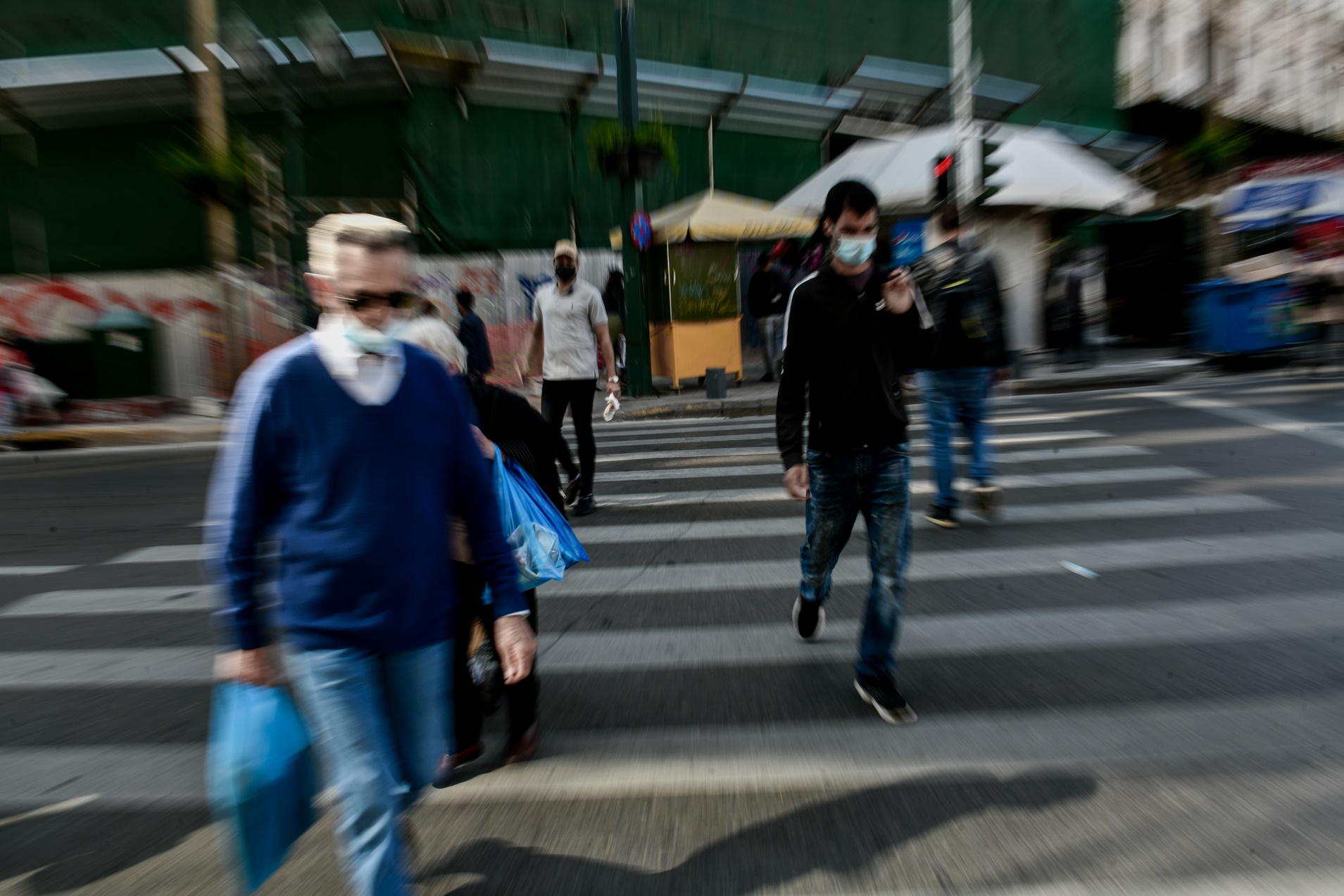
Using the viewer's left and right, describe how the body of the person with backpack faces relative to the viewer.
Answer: facing away from the viewer

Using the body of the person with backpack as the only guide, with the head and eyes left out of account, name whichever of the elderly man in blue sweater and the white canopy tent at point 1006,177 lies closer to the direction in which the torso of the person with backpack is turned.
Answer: the white canopy tent

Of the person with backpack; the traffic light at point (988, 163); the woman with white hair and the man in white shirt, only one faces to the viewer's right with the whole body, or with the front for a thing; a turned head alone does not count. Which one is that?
the traffic light

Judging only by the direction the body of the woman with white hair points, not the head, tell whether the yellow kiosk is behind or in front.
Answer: behind

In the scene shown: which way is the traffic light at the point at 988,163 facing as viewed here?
to the viewer's right
